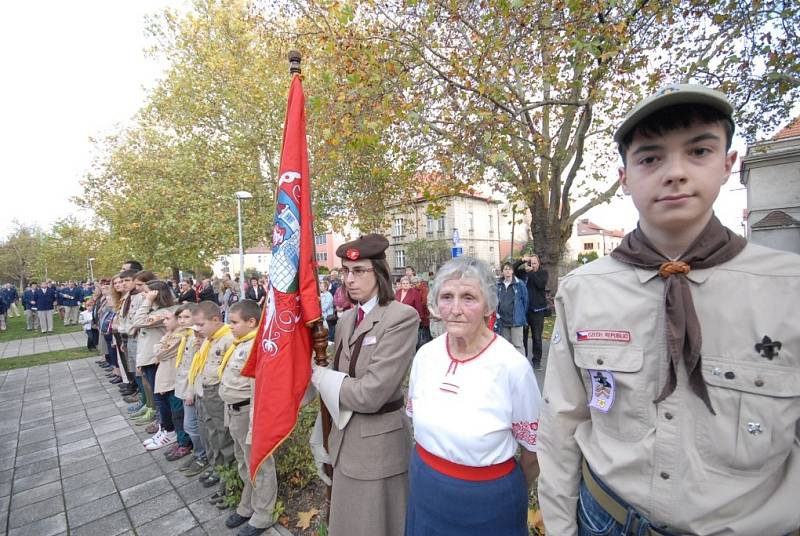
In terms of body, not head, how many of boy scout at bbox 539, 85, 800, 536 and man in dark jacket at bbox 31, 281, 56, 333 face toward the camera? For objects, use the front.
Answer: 2

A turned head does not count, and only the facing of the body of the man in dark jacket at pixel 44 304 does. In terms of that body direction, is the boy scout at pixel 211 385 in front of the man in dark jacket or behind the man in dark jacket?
in front

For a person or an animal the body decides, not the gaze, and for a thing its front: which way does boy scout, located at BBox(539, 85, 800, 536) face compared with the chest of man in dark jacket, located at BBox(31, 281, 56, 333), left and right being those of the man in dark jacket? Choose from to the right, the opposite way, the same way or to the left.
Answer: to the right

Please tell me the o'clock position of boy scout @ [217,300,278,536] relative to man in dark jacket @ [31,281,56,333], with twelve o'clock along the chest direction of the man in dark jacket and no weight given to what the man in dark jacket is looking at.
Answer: The boy scout is roughly at 12 o'clock from the man in dark jacket.

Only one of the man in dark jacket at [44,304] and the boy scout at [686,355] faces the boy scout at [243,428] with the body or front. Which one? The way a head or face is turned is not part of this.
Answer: the man in dark jacket
